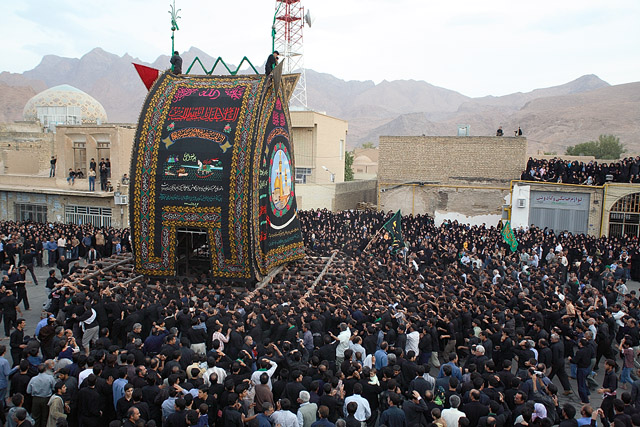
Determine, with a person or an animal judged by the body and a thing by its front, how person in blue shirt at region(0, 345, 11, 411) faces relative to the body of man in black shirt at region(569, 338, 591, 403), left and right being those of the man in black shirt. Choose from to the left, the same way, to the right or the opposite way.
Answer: to the right

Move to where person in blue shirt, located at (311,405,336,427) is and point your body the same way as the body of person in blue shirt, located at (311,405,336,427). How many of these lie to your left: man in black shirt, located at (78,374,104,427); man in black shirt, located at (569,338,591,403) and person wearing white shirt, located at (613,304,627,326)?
1

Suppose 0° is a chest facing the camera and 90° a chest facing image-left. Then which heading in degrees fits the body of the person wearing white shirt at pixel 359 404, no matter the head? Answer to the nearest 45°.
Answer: approximately 180°

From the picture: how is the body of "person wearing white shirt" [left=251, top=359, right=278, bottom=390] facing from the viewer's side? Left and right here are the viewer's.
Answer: facing away from the viewer

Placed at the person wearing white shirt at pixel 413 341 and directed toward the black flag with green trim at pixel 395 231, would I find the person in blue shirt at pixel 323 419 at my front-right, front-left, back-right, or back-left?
back-left

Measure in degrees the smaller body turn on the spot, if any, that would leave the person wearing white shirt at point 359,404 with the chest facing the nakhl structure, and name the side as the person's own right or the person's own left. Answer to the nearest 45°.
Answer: approximately 45° to the person's own left

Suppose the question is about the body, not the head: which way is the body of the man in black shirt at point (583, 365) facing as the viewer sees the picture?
to the viewer's left

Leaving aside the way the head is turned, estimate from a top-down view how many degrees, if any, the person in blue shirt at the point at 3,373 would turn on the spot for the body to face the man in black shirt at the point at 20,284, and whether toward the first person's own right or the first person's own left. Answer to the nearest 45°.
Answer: approximately 45° to the first person's own left

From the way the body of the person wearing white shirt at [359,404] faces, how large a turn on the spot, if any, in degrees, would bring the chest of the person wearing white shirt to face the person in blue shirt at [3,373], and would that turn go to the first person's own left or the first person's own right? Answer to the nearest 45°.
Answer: approximately 90° to the first person's own left

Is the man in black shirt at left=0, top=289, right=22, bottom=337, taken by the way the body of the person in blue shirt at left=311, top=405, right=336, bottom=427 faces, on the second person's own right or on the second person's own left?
on the second person's own left

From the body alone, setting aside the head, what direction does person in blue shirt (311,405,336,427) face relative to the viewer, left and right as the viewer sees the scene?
facing away from the viewer

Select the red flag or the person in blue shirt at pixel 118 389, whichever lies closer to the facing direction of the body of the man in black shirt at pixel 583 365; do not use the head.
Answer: the red flag

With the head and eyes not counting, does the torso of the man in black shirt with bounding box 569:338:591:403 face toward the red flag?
yes

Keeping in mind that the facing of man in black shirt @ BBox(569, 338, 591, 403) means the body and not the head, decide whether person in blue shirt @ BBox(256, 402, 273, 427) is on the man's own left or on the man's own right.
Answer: on the man's own left
